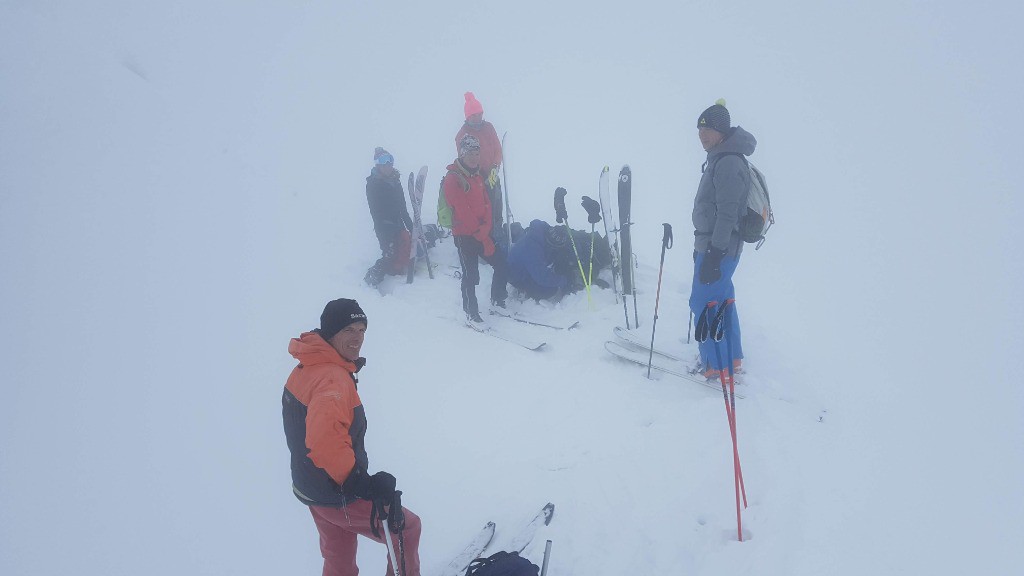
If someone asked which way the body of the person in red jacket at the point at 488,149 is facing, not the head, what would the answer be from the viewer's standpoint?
toward the camera

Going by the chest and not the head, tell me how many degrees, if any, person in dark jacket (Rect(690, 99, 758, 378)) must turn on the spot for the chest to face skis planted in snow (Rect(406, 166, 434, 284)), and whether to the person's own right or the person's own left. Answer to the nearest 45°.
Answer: approximately 45° to the person's own right

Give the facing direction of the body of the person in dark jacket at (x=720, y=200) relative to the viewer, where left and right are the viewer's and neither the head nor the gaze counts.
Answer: facing to the left of the viewer

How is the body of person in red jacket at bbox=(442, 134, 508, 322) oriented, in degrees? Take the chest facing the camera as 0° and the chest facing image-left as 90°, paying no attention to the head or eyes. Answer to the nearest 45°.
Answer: approximately 315°

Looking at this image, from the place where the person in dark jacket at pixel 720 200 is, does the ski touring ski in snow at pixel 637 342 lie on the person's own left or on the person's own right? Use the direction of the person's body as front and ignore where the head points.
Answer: on the person's own right

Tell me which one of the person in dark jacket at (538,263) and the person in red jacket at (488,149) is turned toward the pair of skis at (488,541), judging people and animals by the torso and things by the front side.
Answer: the person in red jacket

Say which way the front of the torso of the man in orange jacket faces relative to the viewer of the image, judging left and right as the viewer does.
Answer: facing to the right of the viewer
